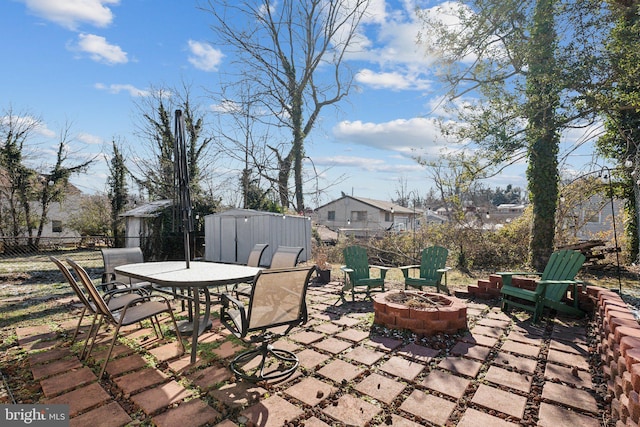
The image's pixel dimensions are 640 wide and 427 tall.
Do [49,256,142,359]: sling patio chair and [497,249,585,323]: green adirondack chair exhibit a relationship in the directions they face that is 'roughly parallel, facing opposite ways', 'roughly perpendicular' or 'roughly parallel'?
roughly parallel, facing opposite ways

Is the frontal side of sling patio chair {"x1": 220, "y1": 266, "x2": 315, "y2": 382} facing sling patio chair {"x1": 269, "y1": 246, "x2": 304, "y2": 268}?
no

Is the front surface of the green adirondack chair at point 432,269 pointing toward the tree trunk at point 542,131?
no

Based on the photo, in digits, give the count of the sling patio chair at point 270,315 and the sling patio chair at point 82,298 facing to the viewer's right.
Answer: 1

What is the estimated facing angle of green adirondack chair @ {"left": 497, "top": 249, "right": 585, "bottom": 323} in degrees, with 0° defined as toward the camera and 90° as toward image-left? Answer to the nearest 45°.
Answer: approximately 45°

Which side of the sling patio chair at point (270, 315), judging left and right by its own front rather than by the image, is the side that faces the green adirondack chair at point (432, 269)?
right

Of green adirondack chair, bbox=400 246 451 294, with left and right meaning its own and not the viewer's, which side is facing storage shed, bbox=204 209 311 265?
right

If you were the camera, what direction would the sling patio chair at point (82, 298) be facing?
facing to the right of the viewer

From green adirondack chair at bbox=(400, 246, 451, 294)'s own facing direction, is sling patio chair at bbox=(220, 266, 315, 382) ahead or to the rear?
ahead

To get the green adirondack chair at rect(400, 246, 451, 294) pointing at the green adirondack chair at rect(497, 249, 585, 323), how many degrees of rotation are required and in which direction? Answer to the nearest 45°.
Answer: approximately 90° to its left

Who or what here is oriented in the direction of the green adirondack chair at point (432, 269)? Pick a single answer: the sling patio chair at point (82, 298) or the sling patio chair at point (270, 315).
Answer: the sling patio chair at point (82, 298)

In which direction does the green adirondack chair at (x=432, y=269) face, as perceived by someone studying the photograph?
facing the viewer and to the left of the viewer

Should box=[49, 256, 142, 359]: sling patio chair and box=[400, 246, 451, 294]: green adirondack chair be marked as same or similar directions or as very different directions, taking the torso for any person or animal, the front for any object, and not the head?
very different directions

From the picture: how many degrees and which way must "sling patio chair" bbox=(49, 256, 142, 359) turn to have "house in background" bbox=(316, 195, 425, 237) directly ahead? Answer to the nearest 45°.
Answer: approximately 45° to its left

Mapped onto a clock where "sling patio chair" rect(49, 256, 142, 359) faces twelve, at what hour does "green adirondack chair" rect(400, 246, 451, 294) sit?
The green adirondack chair is roughly at 12 o'clock from the sling patio chair.

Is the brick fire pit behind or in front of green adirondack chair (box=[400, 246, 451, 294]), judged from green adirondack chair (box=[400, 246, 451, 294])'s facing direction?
in front

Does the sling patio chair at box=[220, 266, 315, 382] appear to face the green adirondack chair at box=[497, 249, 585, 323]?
no

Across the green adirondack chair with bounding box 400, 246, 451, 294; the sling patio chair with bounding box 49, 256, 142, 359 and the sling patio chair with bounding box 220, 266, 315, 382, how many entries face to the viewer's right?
1

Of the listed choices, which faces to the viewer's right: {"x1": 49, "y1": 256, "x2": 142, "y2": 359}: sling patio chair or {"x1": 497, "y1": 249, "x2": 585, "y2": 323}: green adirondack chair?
the sling patio chair

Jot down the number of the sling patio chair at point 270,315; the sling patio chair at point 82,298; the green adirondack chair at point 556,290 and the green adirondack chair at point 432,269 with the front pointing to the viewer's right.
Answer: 1
